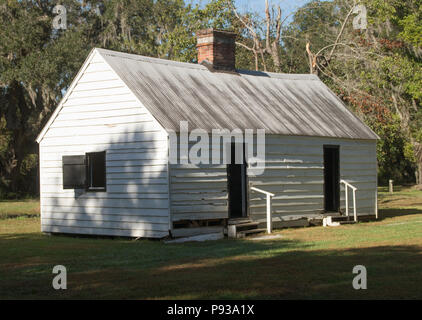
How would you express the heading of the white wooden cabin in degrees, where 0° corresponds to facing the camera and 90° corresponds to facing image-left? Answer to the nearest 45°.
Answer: approximately 315°
